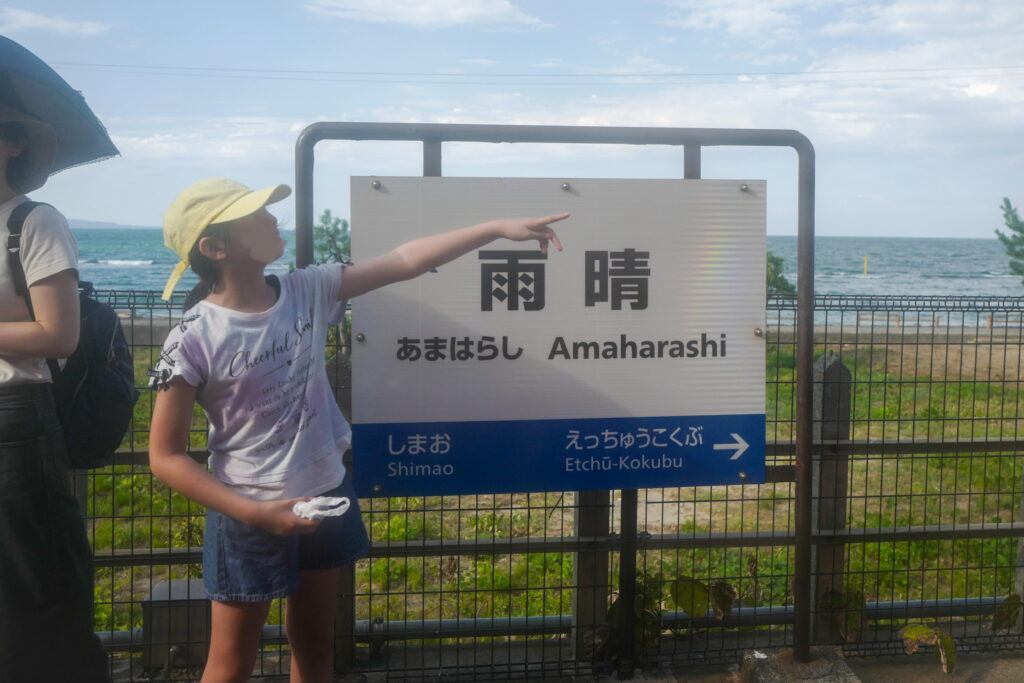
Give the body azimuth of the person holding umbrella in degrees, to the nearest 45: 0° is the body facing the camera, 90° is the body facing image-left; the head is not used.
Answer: approximately 45°

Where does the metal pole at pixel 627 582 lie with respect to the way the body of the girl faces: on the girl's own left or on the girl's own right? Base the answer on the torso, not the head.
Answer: on the girl's own left

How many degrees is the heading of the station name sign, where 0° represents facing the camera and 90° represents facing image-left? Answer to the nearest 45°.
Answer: approximately 0°

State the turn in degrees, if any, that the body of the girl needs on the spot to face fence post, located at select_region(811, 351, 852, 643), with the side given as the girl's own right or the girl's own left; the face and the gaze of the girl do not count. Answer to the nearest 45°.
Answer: approximately 90° to the girl's own left
